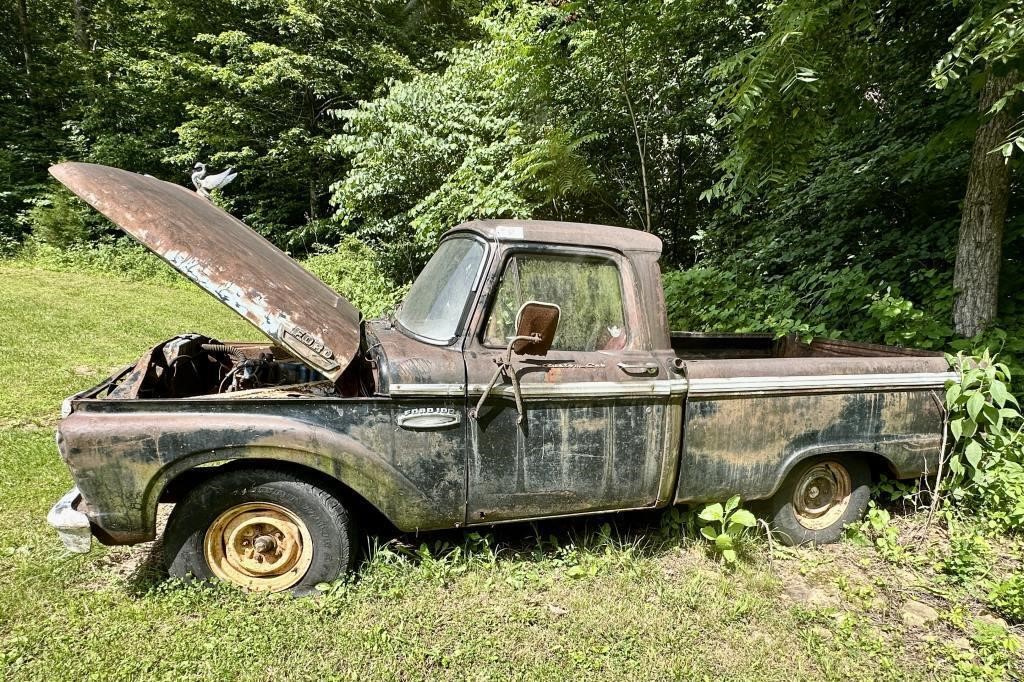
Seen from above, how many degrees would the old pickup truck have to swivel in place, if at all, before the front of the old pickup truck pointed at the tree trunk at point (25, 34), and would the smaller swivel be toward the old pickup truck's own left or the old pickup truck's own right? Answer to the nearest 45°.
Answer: approximately 45° to the old pickup truck's own right

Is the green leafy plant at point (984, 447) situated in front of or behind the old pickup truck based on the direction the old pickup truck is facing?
behind

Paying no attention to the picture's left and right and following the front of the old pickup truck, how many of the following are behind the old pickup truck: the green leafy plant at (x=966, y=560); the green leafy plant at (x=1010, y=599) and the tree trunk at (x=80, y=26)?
2

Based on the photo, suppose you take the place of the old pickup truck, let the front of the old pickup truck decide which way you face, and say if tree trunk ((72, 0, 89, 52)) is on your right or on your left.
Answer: on your right

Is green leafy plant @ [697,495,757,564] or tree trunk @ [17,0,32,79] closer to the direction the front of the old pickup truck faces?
the tree trunk

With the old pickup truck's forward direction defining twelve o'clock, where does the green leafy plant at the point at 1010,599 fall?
The green leafy plant is roughly at 6 o'clock from the old pickup truck.

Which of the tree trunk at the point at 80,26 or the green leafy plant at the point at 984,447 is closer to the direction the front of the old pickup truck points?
the tree trunk

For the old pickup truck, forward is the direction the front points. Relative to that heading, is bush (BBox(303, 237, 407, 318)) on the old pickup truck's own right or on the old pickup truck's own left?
on the old pickup truck's own right

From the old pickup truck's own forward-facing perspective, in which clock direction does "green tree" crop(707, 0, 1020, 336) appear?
The green tree is roughly at 5 o'clock from the old pickup truck.

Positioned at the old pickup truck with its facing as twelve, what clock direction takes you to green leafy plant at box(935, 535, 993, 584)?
The green leafy plant is roughly at 6 o'clock from the old pickup truck.

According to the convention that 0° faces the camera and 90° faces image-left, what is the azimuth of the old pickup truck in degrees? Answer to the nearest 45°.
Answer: approximately 90°

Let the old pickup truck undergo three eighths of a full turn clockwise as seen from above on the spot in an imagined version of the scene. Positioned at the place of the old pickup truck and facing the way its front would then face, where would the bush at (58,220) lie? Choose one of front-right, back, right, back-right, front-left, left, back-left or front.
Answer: left
